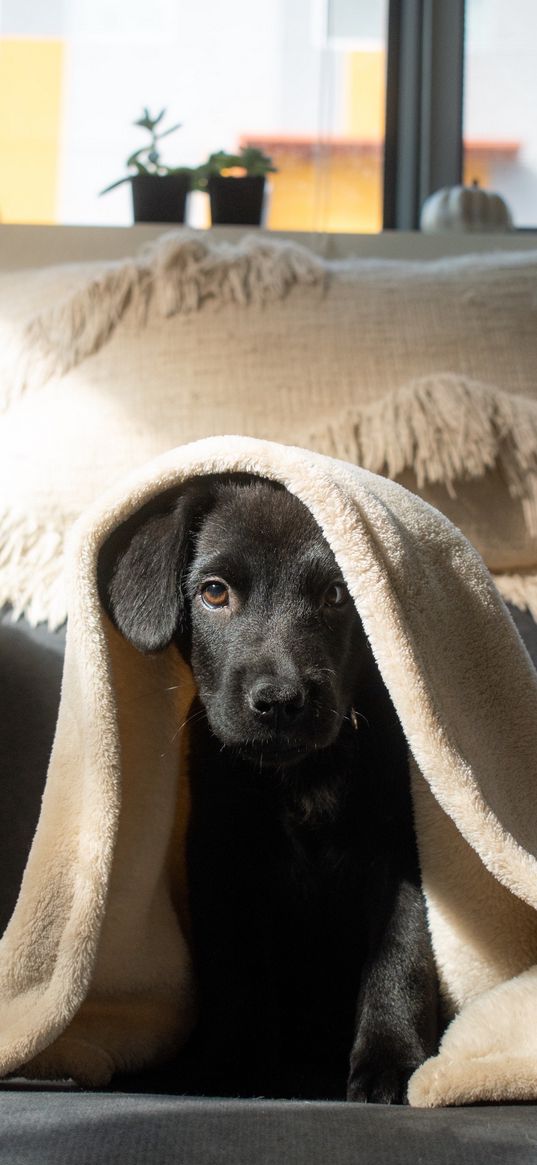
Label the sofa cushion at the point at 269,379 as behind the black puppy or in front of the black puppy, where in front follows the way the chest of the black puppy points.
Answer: behind

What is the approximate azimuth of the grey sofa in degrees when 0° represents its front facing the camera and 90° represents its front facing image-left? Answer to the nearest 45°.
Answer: approximately 0°

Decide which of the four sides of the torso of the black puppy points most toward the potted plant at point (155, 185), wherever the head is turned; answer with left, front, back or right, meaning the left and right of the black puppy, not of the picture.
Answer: back

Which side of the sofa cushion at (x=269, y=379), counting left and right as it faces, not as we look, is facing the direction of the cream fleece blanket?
front

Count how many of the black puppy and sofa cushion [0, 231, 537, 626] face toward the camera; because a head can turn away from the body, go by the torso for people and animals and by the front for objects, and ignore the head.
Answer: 2

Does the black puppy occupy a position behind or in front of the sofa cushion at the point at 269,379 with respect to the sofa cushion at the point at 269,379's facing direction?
in front

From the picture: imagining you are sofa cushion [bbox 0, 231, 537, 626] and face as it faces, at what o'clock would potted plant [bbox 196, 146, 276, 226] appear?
The potted plant is roughly at 6 o'clock from the sofa cushion.

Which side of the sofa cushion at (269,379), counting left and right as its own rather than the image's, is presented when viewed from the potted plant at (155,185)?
back

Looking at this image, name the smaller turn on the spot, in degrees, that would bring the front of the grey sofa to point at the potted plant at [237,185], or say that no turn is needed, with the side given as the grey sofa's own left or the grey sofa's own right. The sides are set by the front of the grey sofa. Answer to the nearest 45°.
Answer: approximately 180°

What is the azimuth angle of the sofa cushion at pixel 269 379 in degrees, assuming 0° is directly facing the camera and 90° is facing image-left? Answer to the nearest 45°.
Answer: approximately 0°
